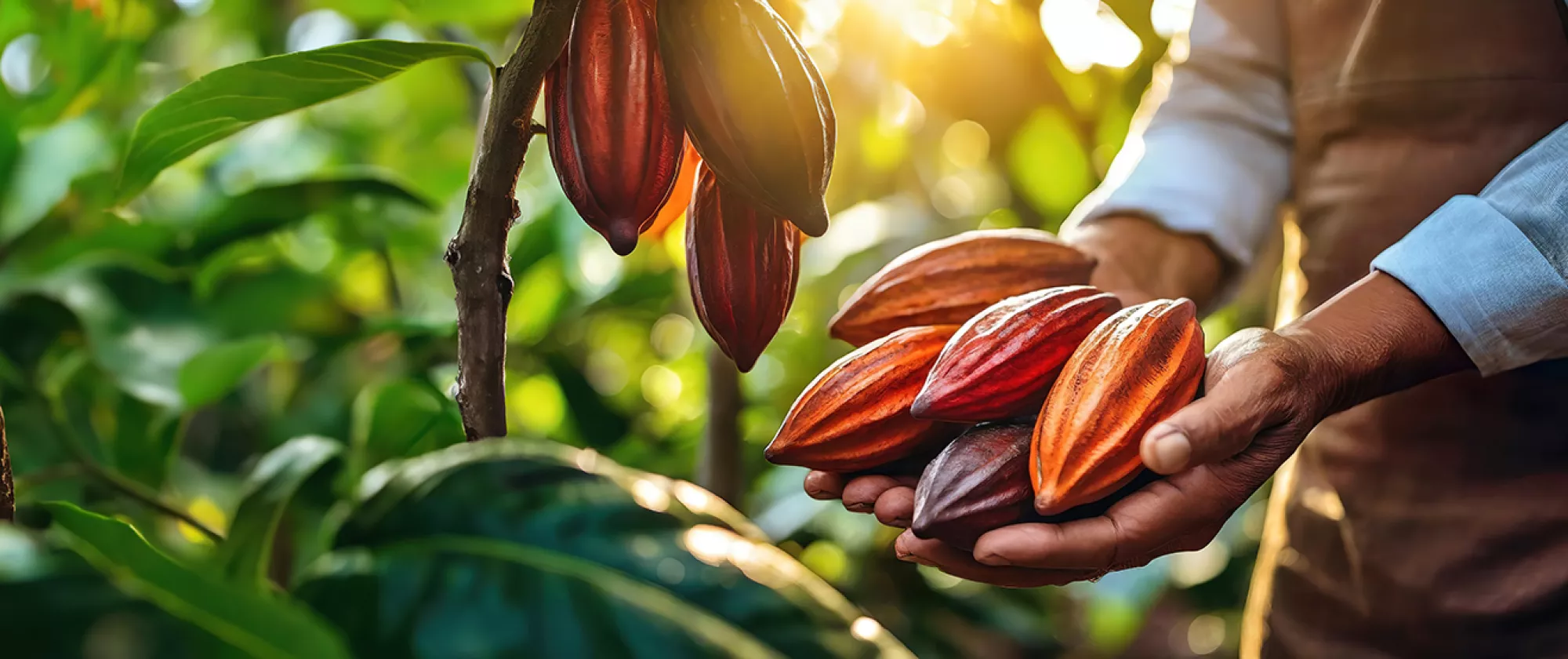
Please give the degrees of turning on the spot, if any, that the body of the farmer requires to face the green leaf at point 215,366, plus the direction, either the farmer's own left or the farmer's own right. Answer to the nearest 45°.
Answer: approximately 45° to the farmer's own right

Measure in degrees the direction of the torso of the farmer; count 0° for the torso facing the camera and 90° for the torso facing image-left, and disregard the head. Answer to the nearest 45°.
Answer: approximately 45°

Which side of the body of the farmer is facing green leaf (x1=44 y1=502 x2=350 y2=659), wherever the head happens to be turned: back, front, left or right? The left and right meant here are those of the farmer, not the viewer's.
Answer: front

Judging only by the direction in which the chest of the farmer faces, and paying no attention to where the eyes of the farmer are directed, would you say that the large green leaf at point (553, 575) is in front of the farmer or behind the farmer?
in front

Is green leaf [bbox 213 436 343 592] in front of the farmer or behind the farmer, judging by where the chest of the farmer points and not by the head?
in front

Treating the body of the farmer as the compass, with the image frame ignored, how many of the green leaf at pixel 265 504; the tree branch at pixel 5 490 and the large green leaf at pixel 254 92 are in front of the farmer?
3

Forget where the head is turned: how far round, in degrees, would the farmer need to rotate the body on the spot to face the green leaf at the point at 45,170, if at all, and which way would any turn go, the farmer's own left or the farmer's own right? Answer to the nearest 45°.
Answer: approximately 45° to the farmer's own right
